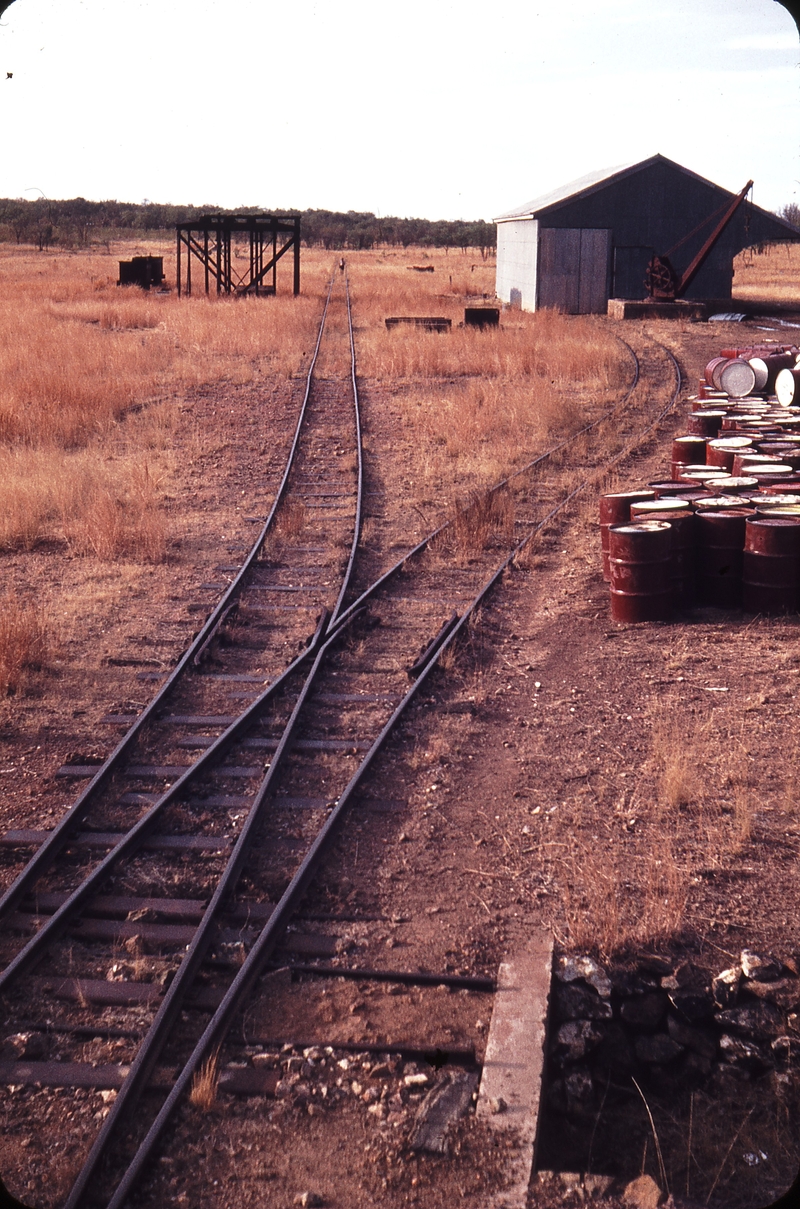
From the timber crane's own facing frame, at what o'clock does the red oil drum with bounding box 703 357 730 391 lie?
The red oil drum is roughly at 3 o'clock from the timber crane.

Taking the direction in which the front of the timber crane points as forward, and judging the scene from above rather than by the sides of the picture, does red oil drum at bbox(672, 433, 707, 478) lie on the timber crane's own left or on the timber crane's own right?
on the timber crane's own right

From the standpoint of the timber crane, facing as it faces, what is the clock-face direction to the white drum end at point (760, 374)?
The white drum end is roughly at 3 o'clock from the timber crane.

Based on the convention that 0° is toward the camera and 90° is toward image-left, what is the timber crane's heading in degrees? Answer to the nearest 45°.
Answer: approximately 270°

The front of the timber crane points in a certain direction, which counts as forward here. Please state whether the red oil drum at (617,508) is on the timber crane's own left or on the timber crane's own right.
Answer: on the timber crane's own right

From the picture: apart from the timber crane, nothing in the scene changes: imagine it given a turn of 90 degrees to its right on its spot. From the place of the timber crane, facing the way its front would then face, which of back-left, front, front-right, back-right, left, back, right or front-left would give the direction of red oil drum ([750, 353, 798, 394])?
front

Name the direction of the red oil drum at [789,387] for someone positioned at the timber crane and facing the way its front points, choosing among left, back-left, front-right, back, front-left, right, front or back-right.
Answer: right

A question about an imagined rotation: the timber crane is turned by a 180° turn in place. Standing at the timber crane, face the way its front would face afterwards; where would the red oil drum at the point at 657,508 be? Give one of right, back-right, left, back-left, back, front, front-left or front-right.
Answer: left

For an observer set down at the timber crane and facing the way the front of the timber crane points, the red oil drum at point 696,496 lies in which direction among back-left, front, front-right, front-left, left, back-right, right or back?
right

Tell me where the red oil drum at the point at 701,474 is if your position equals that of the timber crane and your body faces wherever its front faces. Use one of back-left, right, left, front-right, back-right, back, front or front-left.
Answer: right

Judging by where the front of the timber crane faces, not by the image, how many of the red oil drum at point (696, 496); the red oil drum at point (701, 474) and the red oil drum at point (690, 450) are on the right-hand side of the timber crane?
3

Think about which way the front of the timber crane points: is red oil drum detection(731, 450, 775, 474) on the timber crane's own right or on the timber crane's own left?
on the timber crane's own right

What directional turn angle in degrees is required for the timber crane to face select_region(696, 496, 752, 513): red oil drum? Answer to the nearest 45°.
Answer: approximately 90° to its right

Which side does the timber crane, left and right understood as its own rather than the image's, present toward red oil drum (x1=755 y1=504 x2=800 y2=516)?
right

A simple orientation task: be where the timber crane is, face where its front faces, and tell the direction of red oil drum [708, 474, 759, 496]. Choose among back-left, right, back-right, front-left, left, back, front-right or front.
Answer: right
